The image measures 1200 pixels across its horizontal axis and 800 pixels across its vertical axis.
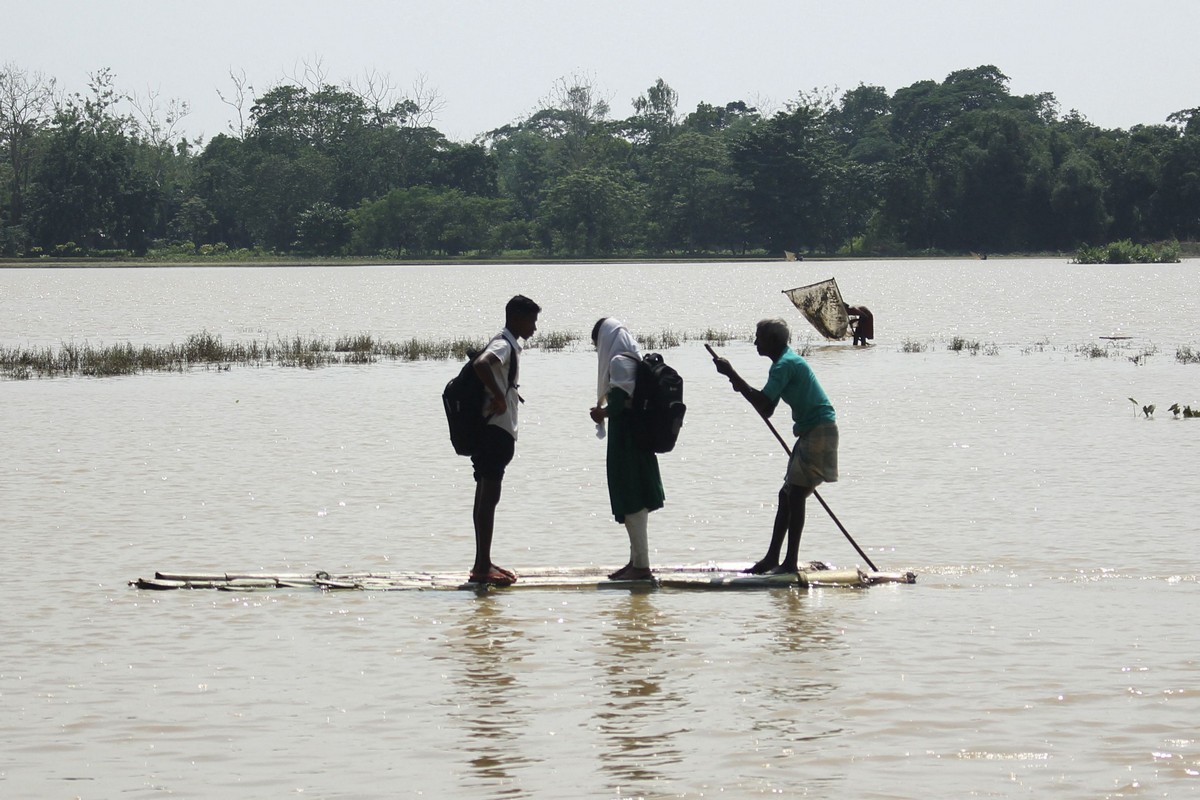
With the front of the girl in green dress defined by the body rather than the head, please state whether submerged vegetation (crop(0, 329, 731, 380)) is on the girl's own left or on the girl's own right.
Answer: on the girl's own right

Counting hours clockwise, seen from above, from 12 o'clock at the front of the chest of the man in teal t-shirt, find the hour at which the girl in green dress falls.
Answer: The girl in green dress is roughly at 12 o'clock from the man in teal t-shirt.

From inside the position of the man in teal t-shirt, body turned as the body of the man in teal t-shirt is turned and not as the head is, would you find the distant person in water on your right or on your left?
on your right

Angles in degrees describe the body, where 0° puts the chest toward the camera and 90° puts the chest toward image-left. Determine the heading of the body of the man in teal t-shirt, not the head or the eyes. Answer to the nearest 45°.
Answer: approximately 90°

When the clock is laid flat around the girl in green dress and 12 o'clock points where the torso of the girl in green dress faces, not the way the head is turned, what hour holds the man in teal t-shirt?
The man in teal t-shirt is roughly at 6 o'clock from the girl in green dress.

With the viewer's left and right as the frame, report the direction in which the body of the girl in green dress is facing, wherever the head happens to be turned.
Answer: facing to the left of the viewer
